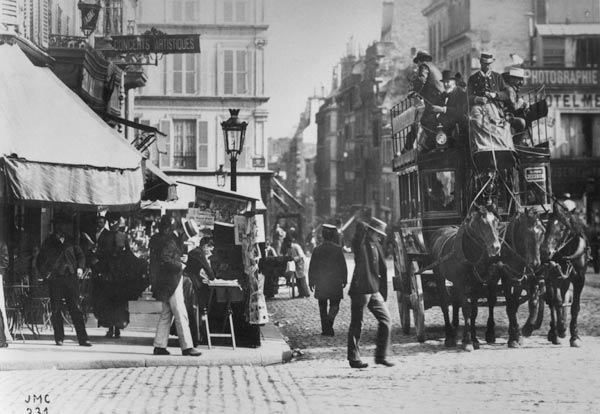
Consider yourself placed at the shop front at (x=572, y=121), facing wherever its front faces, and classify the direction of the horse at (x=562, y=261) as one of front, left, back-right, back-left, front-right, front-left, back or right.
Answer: front

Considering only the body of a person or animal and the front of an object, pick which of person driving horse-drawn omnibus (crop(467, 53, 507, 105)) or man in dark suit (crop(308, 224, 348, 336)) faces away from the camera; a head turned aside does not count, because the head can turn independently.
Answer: the man in dark suit

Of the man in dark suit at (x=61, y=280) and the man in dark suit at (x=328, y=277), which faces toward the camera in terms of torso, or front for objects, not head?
the man in dark suit at (x=61, y=280)

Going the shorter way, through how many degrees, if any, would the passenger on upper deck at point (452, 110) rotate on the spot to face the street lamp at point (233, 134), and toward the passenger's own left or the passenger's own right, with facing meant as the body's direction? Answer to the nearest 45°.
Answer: approximately 90° to the passenger's own right

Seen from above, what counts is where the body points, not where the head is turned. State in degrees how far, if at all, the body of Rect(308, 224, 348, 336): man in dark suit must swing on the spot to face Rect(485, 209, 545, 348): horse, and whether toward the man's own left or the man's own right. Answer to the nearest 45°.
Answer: approximately 135° to the man's own right

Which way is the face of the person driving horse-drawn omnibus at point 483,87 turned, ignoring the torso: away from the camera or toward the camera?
toward the camera

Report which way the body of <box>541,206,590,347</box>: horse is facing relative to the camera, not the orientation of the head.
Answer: toward the camera

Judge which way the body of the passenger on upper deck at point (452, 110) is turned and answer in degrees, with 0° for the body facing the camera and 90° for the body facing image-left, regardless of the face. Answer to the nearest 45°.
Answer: approximately 45°

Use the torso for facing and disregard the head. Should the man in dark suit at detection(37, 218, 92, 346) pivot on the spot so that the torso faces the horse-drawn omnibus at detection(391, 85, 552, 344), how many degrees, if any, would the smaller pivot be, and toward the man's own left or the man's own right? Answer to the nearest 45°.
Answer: approximately 90° to the man's own left

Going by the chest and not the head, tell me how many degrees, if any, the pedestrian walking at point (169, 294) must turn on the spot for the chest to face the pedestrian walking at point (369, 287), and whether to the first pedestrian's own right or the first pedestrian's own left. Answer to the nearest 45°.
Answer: approximately 45° to the first pedestrian's own right
